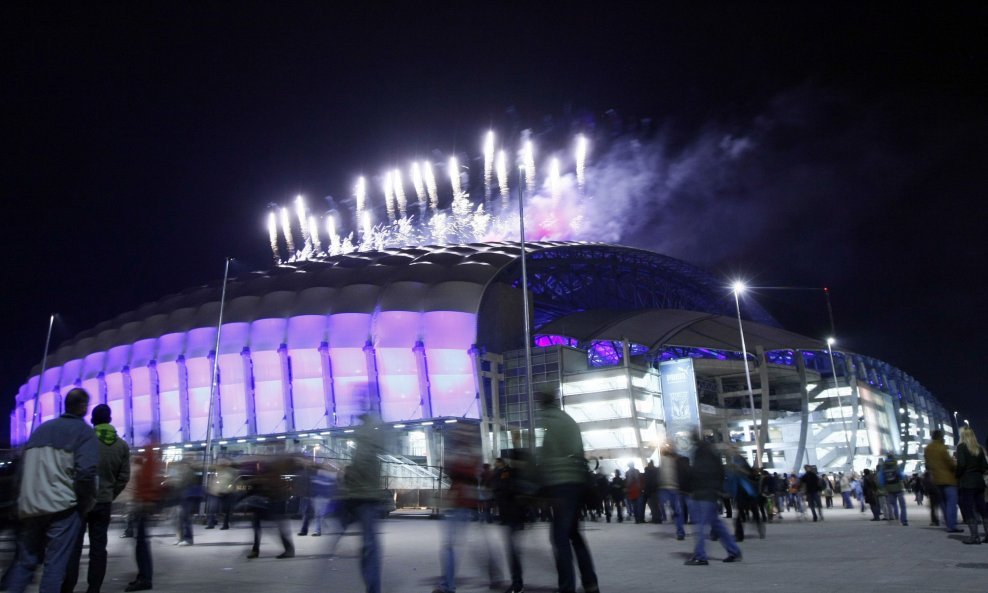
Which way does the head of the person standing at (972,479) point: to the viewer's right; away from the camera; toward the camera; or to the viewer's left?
away from the camera

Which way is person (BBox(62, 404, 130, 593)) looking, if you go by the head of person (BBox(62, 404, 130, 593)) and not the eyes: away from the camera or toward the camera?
away from the camera

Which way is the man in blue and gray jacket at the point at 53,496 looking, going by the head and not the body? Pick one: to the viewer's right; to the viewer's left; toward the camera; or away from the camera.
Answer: away from the camera

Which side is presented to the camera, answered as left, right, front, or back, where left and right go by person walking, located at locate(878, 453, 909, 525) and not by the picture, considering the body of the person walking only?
back

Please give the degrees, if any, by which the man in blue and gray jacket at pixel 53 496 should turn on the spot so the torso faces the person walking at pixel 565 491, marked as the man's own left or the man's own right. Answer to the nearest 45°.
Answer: approximately 45° to the man's own right

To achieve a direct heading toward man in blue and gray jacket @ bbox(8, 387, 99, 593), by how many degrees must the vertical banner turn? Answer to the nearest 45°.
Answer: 0° — it already faces them

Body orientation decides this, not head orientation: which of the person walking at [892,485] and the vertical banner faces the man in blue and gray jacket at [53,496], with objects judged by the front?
the vertical banner

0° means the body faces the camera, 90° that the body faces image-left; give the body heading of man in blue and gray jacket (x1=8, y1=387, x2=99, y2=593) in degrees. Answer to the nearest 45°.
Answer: approximately 225°
